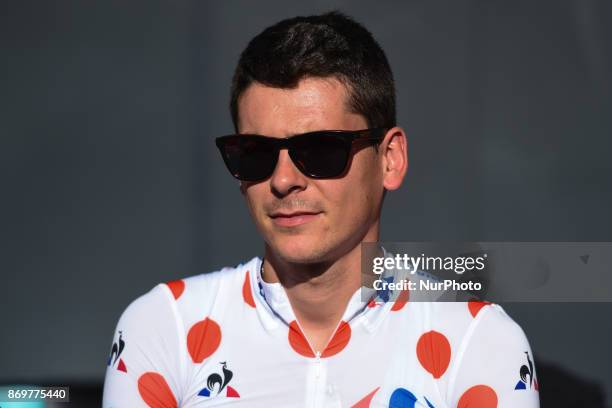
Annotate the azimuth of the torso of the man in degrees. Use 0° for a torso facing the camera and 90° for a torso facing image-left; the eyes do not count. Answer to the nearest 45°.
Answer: approximately 0°
